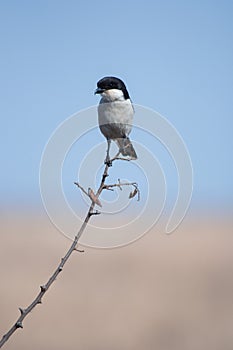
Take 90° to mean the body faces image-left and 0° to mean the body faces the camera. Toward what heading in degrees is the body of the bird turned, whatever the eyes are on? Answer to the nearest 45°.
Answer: approximately 45°
